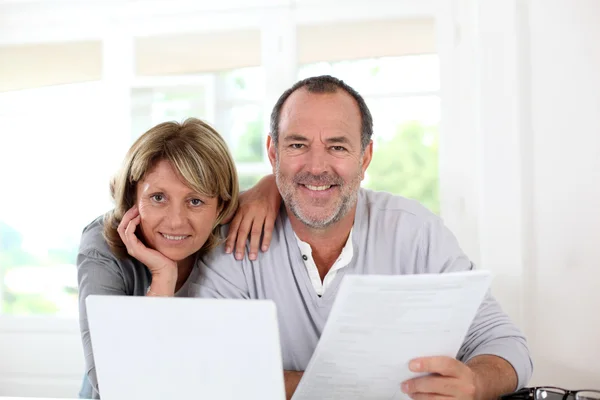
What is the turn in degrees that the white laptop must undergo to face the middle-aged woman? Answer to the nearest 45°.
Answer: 0° — it already faces them

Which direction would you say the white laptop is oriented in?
away from the camera

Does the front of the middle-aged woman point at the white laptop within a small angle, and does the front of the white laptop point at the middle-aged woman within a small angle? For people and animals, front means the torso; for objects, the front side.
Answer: yes

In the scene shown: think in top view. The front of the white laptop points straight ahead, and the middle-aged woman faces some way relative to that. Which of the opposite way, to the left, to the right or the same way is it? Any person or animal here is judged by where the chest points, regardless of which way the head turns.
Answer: the opposite way

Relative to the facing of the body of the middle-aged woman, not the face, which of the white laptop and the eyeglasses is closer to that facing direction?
the white laptop

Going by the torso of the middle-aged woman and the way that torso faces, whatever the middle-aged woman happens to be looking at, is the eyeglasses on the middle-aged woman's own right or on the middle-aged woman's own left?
on the middle-aged woman's own left

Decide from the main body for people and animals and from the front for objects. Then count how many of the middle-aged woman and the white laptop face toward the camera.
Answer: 1

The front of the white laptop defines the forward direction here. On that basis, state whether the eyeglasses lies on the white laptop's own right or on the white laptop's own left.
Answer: on the white laptop's own right

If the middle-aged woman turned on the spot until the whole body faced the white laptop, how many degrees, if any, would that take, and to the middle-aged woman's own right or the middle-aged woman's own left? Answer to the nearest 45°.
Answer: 0° — they already face it

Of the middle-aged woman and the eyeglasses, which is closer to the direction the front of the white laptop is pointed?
the middle-aged woman
